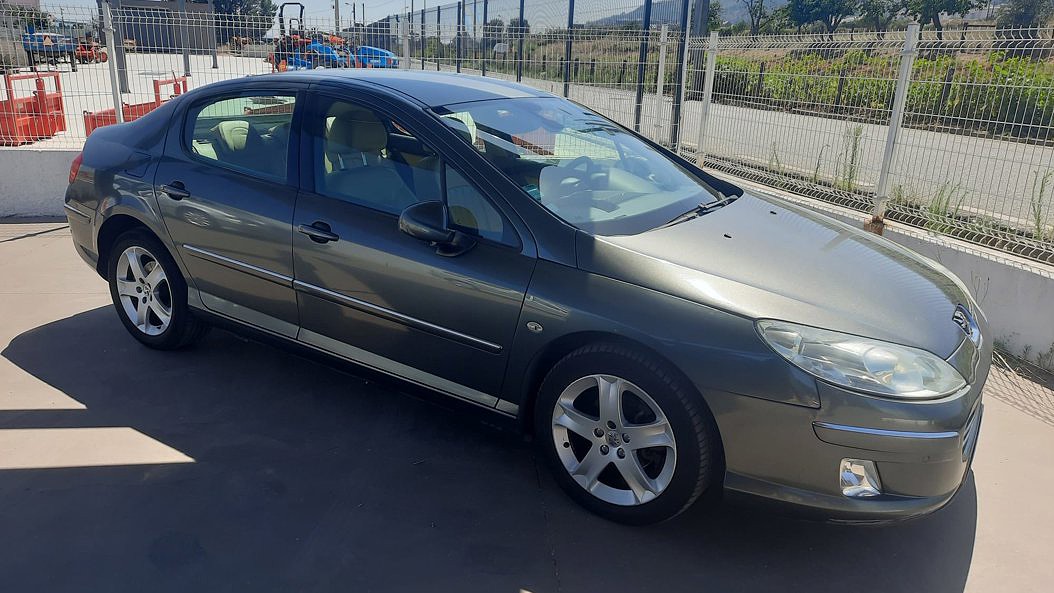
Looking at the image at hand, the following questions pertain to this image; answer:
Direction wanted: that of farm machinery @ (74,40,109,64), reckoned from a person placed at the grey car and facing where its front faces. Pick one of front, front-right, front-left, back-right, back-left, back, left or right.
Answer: back

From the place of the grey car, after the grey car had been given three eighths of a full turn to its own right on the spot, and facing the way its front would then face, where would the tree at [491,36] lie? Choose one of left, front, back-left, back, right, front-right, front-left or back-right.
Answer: right

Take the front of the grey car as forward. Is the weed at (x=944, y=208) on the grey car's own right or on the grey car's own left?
on the grey car's own left

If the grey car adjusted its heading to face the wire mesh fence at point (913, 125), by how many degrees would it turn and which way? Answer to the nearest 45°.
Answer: approximately 90° to its left

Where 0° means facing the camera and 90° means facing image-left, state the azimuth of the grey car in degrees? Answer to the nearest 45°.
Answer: approximately 315°

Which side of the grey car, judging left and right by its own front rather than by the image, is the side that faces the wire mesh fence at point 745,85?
left

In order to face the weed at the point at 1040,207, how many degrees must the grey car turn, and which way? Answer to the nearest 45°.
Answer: approximately 90° to its left

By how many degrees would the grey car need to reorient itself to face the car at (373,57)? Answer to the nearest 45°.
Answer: approximately 135° to its left

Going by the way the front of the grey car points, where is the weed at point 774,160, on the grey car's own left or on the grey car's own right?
on the grey car's own left

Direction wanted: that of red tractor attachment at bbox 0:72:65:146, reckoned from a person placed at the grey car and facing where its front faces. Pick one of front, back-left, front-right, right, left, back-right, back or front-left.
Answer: back

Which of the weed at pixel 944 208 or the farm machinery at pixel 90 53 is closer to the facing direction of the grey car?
the weed

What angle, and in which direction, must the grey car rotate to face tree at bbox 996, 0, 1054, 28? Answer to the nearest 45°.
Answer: approximately 90° to its left

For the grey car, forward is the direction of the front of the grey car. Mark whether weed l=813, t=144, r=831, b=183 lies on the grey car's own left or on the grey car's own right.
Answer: on the grey car's own left

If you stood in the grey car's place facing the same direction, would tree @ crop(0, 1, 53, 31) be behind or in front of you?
behind

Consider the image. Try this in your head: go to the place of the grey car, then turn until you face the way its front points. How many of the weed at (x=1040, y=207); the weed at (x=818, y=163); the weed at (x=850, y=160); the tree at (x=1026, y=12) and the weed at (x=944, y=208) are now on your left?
5
